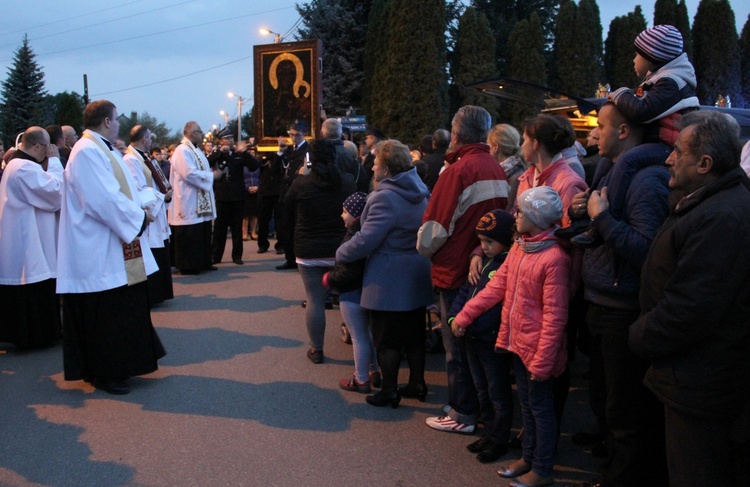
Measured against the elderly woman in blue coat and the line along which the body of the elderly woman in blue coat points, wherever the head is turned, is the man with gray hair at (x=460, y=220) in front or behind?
behind

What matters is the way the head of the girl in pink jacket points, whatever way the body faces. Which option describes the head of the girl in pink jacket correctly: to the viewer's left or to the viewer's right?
to the viewer's left

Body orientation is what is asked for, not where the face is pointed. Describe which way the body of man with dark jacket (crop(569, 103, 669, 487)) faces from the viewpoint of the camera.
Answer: to the viewer's left

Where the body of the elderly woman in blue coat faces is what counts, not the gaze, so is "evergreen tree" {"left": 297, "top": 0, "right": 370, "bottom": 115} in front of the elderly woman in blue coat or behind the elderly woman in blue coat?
in front

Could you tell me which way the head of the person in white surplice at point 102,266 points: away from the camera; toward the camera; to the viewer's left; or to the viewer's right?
to the viewer's right

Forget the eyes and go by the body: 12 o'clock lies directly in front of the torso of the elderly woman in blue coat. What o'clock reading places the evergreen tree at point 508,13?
The evergreen tree is roughly at 2 o'clock from the elderly woman in blue coat.

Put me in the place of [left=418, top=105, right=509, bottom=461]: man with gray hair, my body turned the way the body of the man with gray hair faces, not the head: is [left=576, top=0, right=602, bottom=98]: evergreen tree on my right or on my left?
on my right

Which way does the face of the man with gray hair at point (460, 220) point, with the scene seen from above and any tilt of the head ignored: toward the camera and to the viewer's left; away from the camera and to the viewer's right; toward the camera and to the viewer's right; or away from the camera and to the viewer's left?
away from the camera and to the viewer's left

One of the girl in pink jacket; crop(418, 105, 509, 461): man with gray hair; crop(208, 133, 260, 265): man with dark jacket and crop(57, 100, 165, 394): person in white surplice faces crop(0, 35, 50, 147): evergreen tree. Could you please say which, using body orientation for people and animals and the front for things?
the man with gray hair

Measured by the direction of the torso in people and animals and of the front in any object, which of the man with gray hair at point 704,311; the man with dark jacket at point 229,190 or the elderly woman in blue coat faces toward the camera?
the man with dark jacket

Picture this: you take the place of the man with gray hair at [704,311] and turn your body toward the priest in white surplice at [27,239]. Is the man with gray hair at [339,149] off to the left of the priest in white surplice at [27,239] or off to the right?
right

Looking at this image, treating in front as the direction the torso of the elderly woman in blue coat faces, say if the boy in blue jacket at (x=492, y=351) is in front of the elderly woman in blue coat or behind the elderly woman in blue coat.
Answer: behind

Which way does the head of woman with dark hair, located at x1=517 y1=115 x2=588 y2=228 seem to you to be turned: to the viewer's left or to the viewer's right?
to the viewer's left

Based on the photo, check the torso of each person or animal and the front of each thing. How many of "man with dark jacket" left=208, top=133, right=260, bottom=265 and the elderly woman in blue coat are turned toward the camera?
1

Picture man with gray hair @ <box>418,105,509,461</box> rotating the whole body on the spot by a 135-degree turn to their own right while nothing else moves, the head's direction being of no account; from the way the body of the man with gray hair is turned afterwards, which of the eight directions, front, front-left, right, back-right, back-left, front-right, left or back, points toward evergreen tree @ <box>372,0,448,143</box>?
left

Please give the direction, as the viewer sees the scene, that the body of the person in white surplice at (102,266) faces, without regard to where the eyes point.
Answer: to the viewer's right
